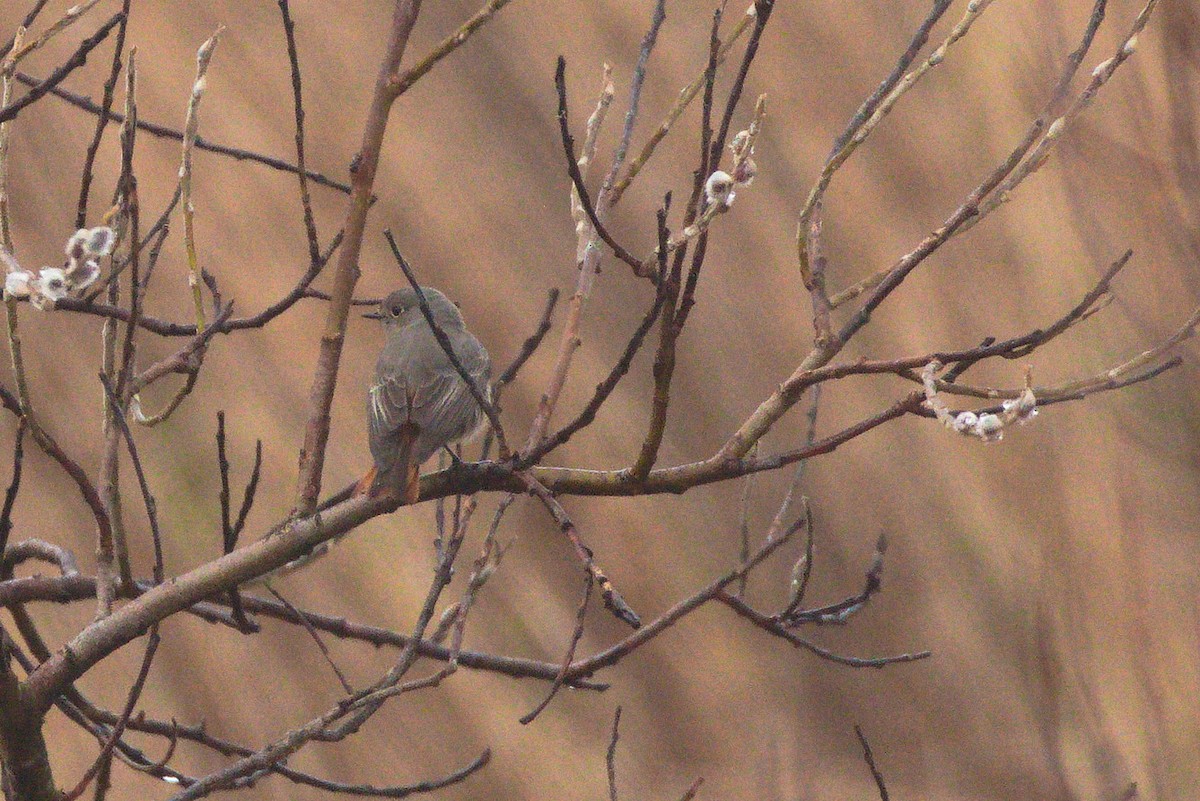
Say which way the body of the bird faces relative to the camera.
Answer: away from the camera
